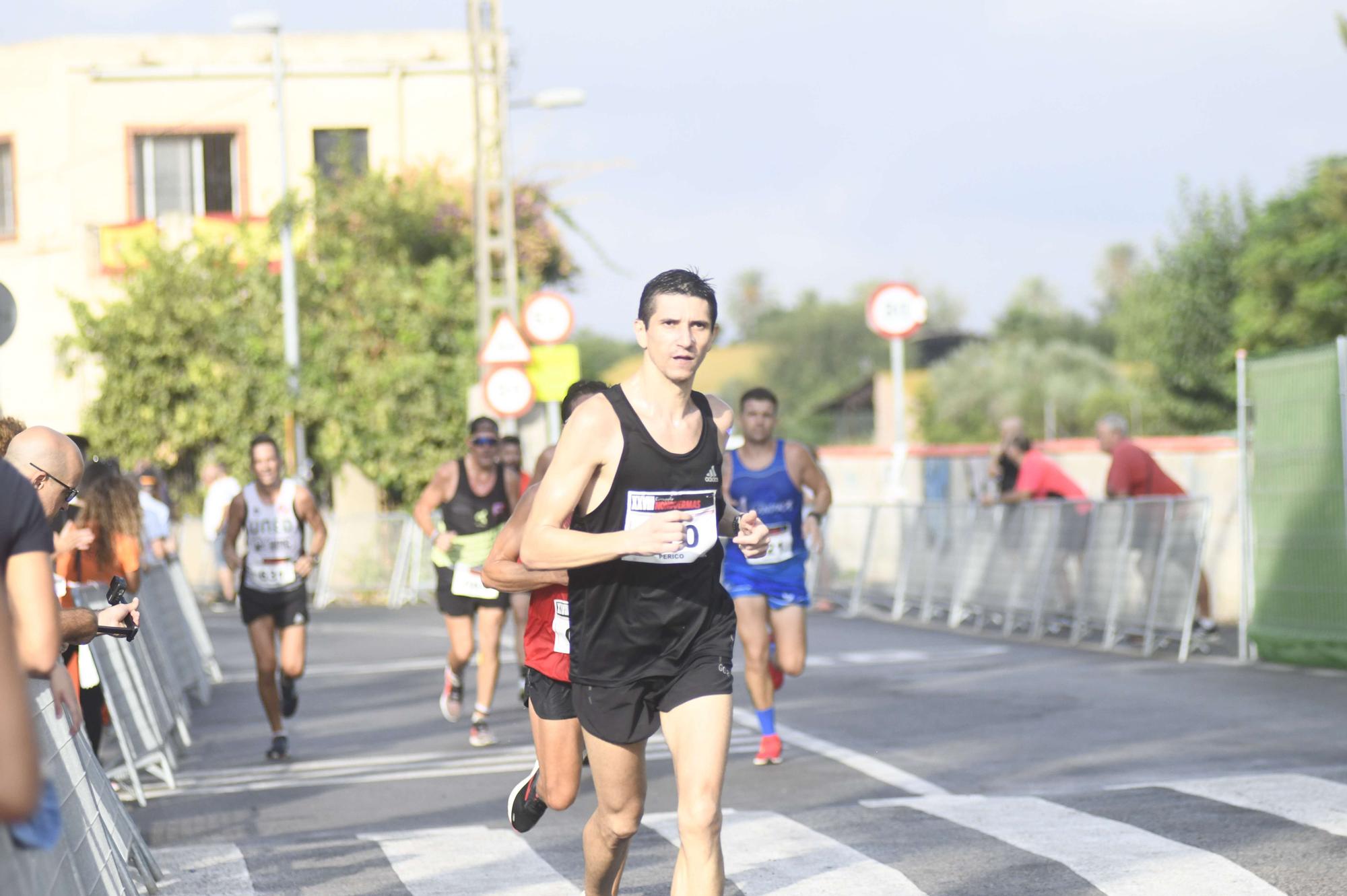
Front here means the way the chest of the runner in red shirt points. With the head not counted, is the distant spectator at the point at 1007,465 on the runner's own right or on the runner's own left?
on the runner's own left

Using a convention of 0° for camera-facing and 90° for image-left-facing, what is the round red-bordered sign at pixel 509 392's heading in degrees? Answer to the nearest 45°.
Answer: approximately 0°

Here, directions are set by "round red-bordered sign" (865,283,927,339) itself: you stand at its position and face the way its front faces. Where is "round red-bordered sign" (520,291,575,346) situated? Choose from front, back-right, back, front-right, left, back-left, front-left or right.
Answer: front-right

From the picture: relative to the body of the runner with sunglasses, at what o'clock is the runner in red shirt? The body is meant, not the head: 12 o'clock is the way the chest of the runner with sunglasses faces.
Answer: The runner in red shirt is roughly at 12 o'clock from the runner with sunglasses.

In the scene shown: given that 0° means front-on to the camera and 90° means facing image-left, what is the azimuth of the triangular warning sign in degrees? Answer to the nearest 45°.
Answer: approximately 0°

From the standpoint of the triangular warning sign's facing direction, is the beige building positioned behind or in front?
behind

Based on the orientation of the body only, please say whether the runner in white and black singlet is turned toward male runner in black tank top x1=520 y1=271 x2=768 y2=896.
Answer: yes
